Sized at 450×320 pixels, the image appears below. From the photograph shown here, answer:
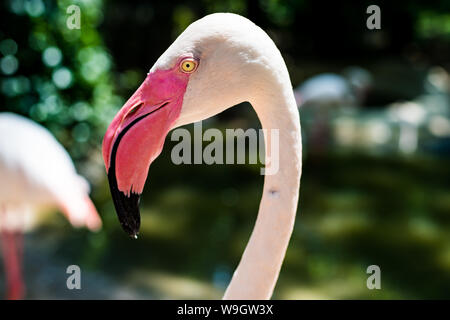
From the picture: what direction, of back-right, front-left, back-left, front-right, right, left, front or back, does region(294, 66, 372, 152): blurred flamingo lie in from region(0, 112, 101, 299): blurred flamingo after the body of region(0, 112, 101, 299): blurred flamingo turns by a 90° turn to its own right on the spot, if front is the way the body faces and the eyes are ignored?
front-right
